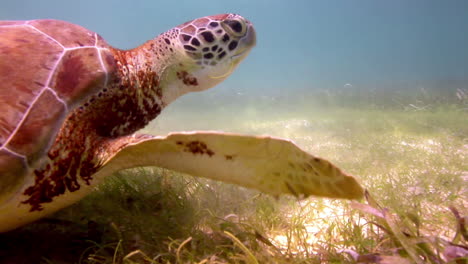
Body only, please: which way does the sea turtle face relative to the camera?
to the viewer's right
